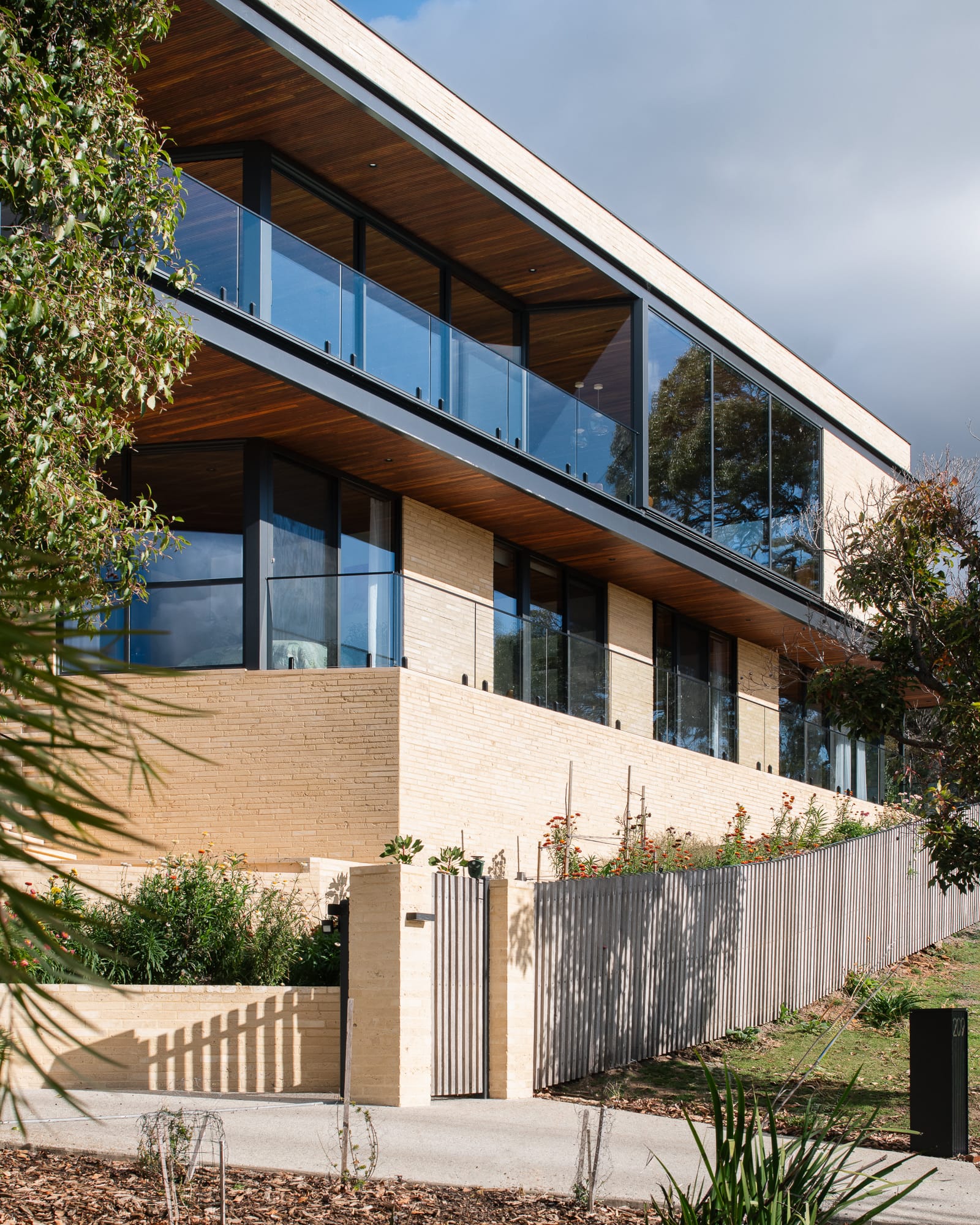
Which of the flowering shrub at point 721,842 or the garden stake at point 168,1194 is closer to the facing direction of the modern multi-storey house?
the garden stake

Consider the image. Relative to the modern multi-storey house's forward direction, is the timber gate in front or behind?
in front

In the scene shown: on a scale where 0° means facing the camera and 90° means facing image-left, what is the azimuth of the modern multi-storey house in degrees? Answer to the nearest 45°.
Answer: approximately 315°

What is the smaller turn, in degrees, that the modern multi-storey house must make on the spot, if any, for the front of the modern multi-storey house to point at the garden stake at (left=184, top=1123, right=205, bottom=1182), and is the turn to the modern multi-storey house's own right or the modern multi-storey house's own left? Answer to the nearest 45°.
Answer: approximately 45° to the modern multi-storey house's own right

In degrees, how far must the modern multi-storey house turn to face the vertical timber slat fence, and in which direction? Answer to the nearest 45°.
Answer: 0° — it already faces it

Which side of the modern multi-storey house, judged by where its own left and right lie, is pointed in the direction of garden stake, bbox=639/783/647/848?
front

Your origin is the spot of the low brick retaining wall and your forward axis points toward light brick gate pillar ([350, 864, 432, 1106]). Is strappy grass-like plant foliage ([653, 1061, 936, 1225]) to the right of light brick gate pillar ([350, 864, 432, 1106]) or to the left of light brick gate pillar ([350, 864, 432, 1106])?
right

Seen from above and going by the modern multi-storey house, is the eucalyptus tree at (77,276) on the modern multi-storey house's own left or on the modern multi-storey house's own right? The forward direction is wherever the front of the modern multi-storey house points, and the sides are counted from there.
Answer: on the modern multi-storey house's own right

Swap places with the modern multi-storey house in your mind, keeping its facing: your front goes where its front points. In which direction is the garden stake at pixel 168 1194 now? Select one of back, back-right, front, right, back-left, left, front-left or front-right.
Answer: front-right

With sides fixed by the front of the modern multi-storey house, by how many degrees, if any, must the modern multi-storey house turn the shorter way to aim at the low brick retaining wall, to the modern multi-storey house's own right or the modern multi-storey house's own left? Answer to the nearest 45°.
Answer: approximately 45° to the modern multi-storey house's own right
